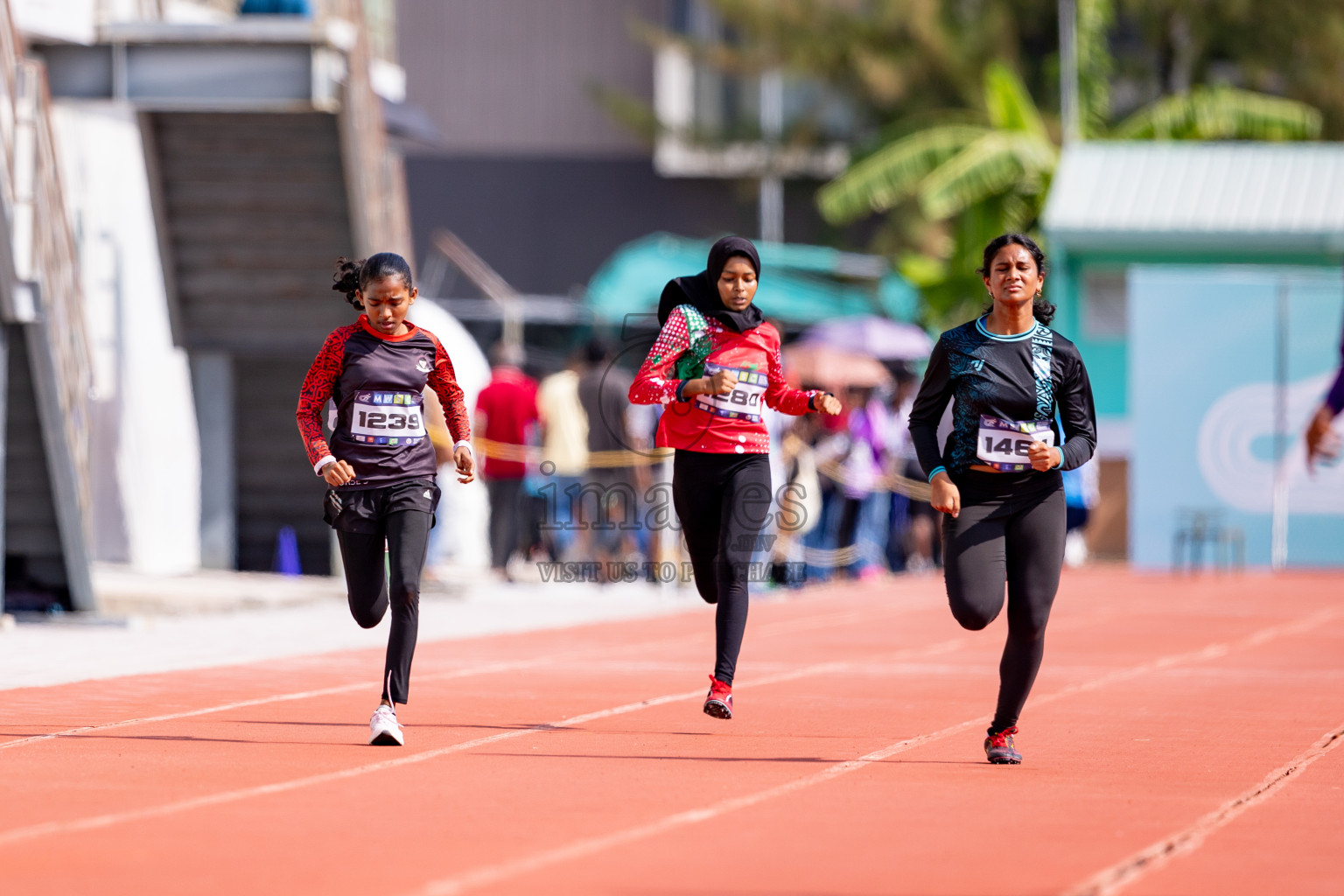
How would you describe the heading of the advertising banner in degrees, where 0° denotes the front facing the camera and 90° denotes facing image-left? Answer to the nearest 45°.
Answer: approximately 0°

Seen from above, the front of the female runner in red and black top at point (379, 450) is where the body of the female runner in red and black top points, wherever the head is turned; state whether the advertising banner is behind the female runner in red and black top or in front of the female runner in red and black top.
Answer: behind

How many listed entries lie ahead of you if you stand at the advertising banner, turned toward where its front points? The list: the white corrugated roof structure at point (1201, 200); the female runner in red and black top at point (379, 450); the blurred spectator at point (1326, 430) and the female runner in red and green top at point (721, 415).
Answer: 3

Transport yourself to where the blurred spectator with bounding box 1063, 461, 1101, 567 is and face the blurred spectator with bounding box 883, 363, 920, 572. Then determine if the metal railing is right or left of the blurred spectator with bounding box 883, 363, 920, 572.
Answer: left

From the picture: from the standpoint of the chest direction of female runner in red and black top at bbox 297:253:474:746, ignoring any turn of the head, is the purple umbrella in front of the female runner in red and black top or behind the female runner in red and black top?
behind

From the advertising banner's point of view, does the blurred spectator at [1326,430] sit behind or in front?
in front

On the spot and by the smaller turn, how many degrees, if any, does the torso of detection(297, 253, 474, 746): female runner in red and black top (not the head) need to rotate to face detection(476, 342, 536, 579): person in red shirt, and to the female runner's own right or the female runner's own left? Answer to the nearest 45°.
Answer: approximately 180°

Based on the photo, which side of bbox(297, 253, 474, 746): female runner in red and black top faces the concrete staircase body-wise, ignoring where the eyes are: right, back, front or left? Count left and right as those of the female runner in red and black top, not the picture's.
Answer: back

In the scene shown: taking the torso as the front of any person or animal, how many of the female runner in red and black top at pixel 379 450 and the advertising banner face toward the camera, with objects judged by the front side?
2

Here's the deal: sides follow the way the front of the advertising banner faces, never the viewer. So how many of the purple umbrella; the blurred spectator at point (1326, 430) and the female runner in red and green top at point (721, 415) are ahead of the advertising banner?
2
